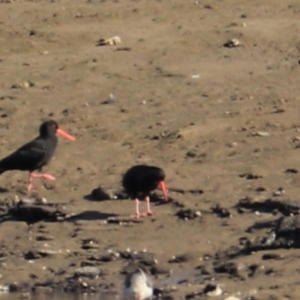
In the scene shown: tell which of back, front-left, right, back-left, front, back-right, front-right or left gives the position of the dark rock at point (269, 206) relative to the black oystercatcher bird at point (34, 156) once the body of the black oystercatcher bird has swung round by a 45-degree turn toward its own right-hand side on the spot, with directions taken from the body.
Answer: front

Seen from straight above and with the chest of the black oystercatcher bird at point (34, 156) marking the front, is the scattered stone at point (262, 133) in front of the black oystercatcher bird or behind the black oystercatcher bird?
in front

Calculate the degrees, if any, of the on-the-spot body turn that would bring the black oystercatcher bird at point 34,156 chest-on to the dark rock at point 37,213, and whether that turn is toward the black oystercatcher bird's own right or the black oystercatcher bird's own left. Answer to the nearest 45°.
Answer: approximately 90° to the black oystercatcher bird's own right

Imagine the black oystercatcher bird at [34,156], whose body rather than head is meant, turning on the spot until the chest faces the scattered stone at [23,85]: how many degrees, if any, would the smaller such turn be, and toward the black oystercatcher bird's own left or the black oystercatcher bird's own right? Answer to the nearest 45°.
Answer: approximately 90° to the black oystercatcher bird's own left

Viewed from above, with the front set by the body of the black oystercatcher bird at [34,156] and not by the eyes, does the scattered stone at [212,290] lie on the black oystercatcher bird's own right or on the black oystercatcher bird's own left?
on the black oystercatcher bird's own right

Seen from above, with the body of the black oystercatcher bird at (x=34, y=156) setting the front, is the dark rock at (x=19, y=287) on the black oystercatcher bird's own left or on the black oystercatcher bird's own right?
on the black oystercatcher bird's own right

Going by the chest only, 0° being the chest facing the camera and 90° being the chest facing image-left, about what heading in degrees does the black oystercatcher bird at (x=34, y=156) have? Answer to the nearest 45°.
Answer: approximately 270°

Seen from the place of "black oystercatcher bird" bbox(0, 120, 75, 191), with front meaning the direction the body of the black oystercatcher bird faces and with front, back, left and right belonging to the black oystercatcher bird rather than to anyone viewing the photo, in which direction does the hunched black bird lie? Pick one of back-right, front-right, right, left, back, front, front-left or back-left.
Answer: front-right

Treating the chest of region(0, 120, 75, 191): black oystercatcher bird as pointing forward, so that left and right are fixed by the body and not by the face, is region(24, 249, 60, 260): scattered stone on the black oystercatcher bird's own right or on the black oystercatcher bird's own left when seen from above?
on the black oystercatcher bird's own right

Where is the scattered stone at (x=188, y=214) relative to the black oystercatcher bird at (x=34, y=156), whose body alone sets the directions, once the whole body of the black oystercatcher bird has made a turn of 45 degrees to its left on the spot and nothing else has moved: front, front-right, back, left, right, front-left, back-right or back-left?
right

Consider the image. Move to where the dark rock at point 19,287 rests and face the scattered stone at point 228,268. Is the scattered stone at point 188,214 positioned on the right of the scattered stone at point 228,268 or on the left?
left

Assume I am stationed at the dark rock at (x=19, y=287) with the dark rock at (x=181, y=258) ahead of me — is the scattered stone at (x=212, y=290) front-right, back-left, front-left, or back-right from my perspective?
front-right

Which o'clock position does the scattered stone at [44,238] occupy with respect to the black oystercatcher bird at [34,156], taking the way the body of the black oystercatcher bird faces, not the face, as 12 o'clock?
The scattered stone is roughly at 3 o'clock from the black oystercatcher bird.

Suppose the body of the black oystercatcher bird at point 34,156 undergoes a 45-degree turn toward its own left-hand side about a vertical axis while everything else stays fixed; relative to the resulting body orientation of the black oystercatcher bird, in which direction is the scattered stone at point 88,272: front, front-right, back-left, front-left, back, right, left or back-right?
back-right

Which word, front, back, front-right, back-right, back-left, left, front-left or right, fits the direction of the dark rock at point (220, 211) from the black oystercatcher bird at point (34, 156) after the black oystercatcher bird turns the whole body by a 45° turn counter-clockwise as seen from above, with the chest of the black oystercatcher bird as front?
right

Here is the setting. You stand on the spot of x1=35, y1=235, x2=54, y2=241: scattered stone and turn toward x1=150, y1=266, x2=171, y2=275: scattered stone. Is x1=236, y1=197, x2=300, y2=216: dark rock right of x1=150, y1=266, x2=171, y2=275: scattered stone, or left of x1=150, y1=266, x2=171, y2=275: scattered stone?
left

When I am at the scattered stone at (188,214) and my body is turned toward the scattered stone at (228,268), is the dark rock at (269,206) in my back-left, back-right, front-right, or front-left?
front-left

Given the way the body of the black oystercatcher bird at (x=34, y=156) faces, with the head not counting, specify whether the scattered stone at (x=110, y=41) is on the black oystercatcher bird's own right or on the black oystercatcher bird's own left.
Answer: on the black oystercatcher bird's own left
